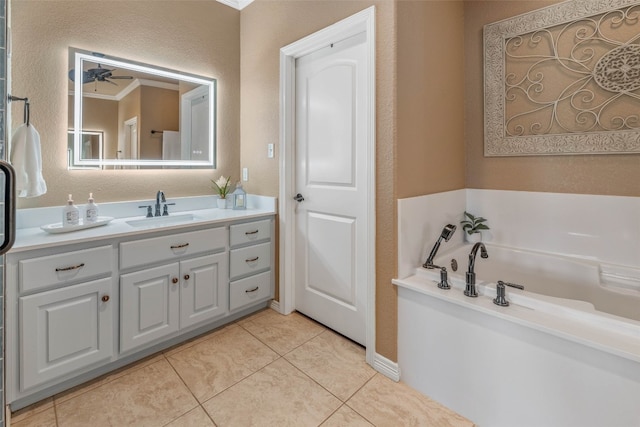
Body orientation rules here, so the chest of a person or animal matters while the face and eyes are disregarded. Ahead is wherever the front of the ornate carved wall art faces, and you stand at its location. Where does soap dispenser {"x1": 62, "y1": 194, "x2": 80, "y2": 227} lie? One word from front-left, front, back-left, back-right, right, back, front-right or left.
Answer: front

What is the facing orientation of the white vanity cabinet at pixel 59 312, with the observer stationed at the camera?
facing the viewer and to the right of the viewer

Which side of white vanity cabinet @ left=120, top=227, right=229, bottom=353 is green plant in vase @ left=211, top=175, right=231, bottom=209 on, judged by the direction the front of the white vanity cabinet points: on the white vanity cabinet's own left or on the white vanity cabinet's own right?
on the white vanity cabinet's own left

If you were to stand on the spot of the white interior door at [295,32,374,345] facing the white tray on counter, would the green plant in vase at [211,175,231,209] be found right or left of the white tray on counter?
right

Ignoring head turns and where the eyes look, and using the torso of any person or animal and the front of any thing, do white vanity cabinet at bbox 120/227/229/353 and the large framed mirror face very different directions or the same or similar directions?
same or similar directions

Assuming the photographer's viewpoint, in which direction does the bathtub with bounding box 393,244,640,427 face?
facing the viewer and to the left of the viewer

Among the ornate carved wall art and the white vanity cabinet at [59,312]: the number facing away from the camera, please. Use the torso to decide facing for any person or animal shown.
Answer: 0

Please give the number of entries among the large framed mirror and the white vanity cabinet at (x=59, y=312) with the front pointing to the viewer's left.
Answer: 0

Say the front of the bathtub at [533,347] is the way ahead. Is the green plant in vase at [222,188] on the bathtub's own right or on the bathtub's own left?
on the bathtub's own right
